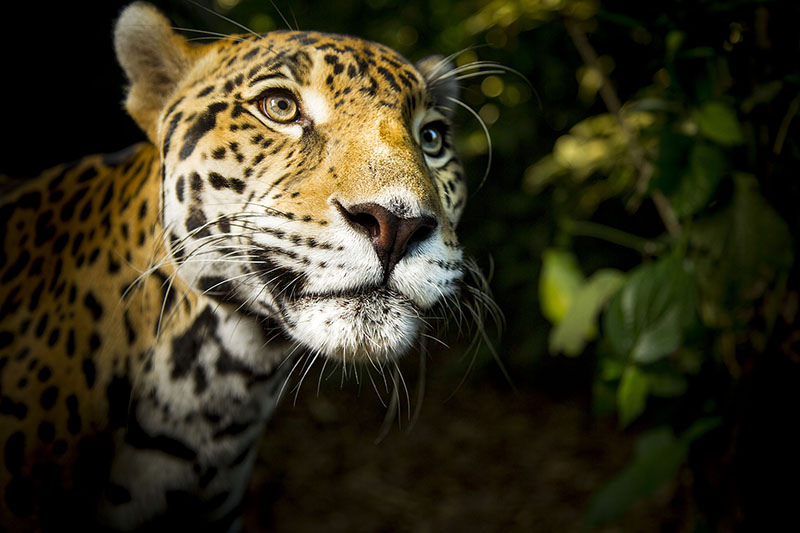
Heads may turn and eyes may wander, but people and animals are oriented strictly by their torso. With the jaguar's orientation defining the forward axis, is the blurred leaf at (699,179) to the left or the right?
on its left

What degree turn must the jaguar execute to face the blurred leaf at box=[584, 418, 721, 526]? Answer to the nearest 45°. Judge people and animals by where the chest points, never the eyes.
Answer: approximately 45° to its left

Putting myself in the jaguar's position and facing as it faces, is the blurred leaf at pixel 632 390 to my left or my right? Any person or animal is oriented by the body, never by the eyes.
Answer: on my left

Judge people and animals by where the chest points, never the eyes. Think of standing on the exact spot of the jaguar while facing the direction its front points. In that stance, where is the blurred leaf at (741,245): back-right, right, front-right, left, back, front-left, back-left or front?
front-left

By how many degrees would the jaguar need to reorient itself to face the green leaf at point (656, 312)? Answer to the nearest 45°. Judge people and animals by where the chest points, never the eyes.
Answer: approximately 45° to its left

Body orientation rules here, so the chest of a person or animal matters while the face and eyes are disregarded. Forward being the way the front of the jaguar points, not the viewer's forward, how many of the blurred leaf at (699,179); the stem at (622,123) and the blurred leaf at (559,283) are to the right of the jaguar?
0

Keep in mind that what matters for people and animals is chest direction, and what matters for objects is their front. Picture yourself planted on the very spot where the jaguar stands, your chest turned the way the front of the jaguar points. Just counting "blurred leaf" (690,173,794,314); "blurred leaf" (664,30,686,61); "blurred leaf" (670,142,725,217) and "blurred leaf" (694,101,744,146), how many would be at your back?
0

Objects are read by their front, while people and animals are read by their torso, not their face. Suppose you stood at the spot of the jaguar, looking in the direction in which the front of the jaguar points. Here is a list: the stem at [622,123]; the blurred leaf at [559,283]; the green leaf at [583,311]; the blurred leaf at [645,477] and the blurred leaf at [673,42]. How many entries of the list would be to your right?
0

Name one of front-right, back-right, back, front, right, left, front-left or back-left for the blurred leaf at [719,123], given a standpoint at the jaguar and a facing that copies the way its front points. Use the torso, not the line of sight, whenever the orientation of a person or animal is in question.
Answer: front-left

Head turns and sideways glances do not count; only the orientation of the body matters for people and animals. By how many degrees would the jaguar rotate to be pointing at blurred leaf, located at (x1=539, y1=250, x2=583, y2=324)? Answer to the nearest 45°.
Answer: approximately 90° to its left

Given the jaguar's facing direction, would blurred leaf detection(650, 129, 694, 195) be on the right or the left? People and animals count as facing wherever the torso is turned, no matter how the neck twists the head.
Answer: on its left

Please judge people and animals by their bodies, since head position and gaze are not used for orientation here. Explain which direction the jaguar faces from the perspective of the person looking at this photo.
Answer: facing the viewer and to the right of the viewer
